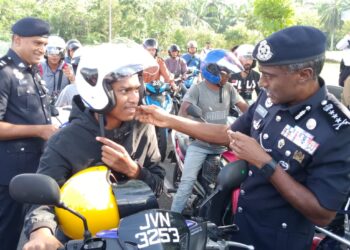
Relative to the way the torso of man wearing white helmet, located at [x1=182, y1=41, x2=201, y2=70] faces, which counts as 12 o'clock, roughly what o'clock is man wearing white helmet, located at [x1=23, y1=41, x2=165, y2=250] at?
man wearing white helmet, located at [x1=23, y1=41, x2=165, y2=250] is roughly at 12 o'clock from man wearing white helmet, located at [x1=182, y1=41, x2=201, y2=70].

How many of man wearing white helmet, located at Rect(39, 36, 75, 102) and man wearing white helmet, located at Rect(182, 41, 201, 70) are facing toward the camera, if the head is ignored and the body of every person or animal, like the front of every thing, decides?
2

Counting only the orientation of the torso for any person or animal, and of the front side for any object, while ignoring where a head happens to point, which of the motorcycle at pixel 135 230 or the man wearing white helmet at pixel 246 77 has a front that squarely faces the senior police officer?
the man wearing white helmet

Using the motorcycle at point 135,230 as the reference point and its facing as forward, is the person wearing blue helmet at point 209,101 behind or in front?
behind

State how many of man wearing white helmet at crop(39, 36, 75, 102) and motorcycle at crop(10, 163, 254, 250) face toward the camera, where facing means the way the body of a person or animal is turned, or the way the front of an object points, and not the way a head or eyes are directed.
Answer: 2

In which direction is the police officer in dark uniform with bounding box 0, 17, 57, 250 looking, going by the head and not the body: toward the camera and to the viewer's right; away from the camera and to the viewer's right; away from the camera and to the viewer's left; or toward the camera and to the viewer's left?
toward the camera and to the viewer's right

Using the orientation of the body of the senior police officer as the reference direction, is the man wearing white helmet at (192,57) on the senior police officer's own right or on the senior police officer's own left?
on the senior police officer's own right

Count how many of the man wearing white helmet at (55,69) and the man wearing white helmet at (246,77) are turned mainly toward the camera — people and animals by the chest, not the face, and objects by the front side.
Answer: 2

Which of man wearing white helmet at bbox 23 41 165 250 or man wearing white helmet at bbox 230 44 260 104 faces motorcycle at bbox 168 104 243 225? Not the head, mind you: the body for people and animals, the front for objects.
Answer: man wearing white helmet at bbox 230 44 260 104

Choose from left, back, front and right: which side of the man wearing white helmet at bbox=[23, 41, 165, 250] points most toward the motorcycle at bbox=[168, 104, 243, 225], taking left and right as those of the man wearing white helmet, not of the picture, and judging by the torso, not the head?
left

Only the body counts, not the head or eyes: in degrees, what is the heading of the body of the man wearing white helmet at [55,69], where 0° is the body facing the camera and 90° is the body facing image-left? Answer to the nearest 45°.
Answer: approximately 0°
